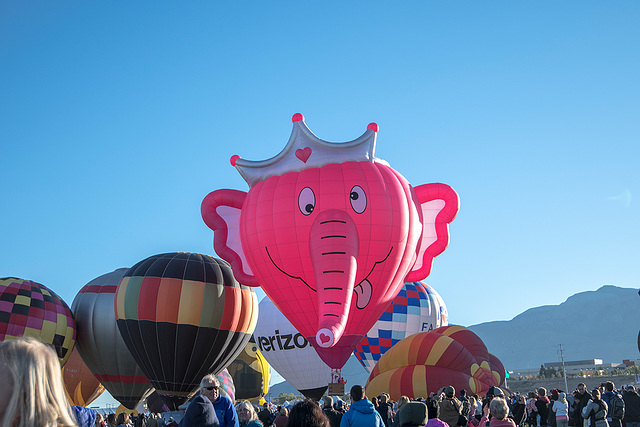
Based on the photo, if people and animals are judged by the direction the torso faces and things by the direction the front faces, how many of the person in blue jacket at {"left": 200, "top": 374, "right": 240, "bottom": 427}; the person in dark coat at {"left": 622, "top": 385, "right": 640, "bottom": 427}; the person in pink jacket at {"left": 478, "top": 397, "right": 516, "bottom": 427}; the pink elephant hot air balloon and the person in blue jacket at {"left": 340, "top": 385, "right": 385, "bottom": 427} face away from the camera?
3

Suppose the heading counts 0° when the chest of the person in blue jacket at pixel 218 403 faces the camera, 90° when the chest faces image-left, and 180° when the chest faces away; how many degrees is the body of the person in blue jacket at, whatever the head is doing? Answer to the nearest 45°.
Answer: approximately 45°

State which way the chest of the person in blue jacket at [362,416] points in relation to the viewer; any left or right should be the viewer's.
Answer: facing away from the viewer

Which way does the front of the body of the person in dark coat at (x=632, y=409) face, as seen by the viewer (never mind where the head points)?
away from the camera

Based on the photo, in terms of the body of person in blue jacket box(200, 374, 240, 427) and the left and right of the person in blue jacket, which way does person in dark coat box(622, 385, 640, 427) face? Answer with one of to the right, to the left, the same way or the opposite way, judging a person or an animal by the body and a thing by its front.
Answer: the opposite way

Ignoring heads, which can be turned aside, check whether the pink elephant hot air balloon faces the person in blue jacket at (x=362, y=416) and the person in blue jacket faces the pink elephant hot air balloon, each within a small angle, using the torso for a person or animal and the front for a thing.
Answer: yes

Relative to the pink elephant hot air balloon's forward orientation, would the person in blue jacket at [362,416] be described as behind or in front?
in front

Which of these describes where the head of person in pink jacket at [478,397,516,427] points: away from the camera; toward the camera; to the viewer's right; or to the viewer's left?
away from the camera

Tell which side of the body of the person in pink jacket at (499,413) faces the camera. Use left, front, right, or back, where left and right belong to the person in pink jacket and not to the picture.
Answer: back

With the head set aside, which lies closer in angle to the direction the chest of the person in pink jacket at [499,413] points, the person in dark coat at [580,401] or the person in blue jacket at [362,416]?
the person in dark coat
